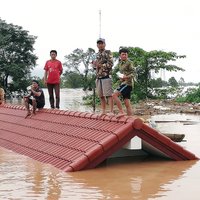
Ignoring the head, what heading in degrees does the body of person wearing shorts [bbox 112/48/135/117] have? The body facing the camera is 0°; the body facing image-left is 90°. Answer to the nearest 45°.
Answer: approximately 45°

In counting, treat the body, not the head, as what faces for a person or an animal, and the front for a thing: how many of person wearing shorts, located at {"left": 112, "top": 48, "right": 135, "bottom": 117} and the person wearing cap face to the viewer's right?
0

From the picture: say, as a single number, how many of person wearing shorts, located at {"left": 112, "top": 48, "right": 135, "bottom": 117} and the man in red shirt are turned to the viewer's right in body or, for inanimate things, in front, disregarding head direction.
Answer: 0

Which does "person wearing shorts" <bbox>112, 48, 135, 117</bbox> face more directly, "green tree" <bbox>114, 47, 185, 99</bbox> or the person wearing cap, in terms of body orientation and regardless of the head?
the person wearing cap

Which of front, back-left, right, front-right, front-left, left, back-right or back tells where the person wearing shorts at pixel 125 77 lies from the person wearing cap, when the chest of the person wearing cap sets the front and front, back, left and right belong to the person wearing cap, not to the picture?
left

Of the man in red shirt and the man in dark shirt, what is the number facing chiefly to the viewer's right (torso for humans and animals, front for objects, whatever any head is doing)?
0

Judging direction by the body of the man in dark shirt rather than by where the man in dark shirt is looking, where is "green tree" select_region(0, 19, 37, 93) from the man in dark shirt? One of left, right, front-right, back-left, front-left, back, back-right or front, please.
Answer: back-right

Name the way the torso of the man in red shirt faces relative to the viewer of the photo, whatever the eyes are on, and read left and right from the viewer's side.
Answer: facing the viewer

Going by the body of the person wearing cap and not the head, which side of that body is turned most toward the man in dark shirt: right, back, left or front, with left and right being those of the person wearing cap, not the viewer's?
right

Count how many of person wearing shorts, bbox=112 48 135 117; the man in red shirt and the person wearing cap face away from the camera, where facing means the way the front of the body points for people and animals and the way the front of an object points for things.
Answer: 0

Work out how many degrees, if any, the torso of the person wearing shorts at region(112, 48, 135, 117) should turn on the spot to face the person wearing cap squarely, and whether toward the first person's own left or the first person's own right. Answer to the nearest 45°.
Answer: approximately 90° to the first person's own right

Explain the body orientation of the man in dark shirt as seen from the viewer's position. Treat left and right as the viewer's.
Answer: facing the viewer and to the left of the viewer

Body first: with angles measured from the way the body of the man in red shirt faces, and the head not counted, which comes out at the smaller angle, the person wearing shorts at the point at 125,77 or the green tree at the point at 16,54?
the person wearing shorts

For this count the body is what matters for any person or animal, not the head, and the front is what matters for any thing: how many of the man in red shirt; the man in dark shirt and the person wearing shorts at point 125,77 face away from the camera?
0
